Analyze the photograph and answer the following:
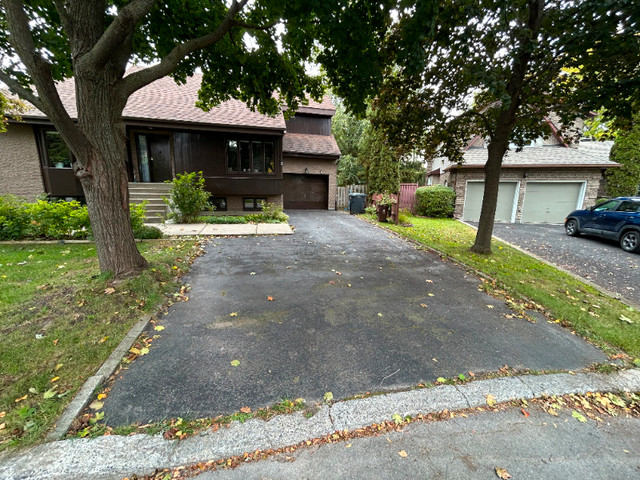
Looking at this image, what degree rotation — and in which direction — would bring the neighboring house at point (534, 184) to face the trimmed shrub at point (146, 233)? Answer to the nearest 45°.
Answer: approximately 45° to its right

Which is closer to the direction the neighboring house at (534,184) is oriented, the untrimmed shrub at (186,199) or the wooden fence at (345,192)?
the untrimmed shrub

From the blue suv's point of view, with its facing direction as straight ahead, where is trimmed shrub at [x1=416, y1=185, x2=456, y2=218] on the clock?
The trimmed shrub is roughly at 11 o'clock from the blue suv.

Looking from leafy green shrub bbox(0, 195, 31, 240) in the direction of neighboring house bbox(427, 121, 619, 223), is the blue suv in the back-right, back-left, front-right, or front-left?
front-right

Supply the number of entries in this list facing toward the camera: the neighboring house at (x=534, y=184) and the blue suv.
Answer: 1

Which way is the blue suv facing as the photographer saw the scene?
facing away from the viewer and to the left of the viewer

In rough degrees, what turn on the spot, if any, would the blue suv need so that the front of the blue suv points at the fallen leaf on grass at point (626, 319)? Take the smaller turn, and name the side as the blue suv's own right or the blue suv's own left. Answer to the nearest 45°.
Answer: approximately 135° to the blue suv's own left

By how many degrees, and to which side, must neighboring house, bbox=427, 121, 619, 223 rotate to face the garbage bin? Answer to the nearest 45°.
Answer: approximately 45° to its right

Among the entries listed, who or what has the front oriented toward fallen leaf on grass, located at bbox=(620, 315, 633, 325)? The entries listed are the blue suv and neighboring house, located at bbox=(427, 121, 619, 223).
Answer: the neighboring house

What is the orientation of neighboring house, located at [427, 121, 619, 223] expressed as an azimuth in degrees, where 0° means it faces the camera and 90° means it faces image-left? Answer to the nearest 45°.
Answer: approximately 0°

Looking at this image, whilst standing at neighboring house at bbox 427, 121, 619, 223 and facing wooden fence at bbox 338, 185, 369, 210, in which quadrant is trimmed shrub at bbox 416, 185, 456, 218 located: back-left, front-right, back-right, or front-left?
front-left

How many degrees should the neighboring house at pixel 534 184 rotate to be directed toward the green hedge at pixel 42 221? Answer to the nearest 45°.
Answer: approximately 45° to its right

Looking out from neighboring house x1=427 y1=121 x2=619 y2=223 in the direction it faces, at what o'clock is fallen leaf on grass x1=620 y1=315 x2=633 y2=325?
The fallen leaf on grass is roughly at 12 o'clock from the neighboring house.

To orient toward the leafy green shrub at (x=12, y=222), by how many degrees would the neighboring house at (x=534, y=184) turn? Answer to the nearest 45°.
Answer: approximately 45° to its right
